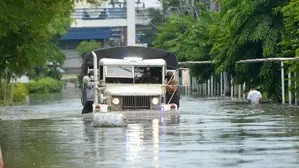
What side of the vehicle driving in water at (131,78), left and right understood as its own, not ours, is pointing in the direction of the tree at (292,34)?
left

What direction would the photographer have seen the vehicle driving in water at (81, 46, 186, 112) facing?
facing the viewer

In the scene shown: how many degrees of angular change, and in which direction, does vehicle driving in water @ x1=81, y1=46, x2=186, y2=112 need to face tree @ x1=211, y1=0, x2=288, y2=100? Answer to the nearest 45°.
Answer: approximately 135° to its left

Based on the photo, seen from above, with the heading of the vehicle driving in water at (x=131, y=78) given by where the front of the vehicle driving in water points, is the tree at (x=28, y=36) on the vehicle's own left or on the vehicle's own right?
on the vehicle's own right
